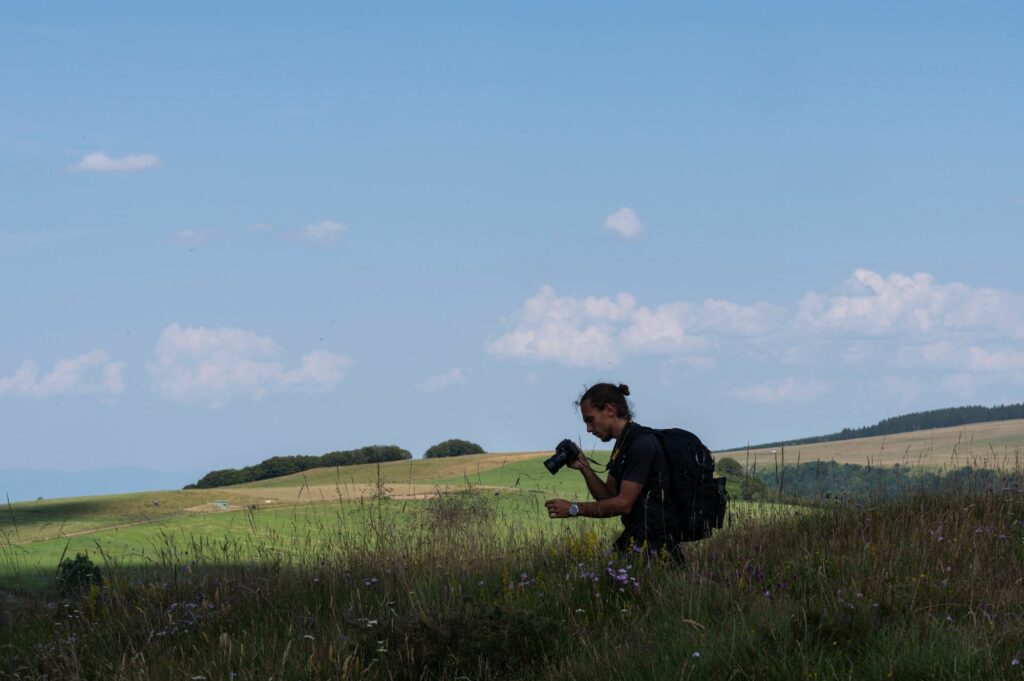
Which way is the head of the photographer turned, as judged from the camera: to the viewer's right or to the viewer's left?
to the viewer's left

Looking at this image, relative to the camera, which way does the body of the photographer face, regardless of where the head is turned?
to the viewer's left

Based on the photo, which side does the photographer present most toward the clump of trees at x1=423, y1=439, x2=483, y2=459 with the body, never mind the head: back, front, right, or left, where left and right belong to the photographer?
right
